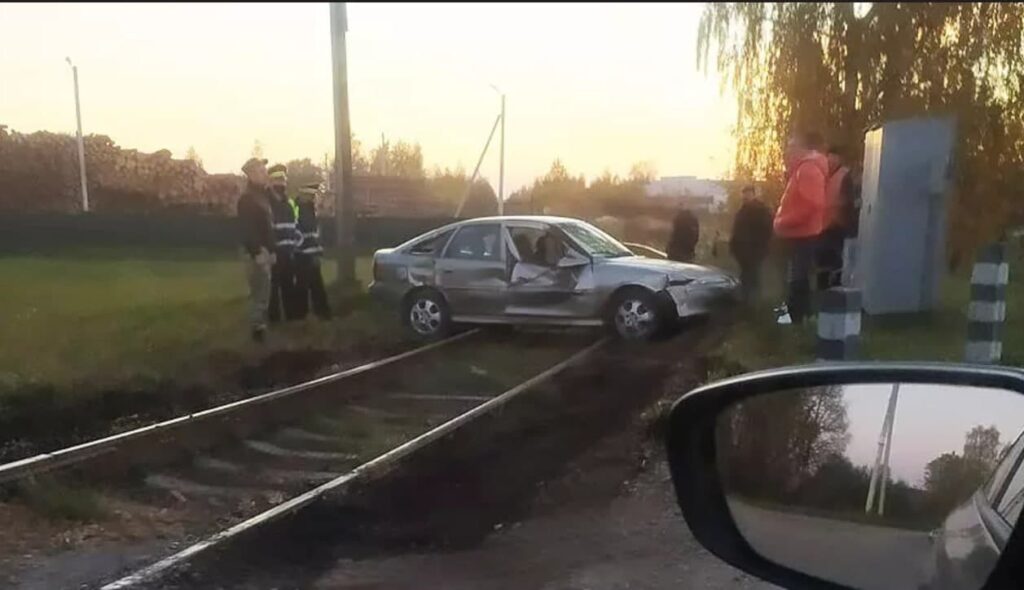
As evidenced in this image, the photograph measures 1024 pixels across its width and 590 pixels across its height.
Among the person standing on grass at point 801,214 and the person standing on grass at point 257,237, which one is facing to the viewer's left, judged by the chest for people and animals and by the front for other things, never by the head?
the person standing on grass at point 801,214

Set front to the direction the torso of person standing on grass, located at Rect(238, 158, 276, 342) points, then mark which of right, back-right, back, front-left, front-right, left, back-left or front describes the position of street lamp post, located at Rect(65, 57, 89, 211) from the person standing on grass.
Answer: back

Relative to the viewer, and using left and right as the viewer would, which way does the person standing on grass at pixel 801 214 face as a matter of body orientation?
facing to the left of the viewer

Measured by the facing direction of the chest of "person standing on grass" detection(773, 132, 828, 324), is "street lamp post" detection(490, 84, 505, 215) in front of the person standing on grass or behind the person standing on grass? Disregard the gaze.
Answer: in front

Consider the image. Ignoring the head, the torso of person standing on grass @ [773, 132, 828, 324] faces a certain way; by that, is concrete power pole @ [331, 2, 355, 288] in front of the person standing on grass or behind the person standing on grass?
in front

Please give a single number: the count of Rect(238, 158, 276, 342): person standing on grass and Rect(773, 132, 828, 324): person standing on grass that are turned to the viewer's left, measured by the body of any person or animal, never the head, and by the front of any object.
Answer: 1

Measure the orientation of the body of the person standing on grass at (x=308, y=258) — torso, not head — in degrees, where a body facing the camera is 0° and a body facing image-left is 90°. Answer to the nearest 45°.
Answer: approximately 270°
